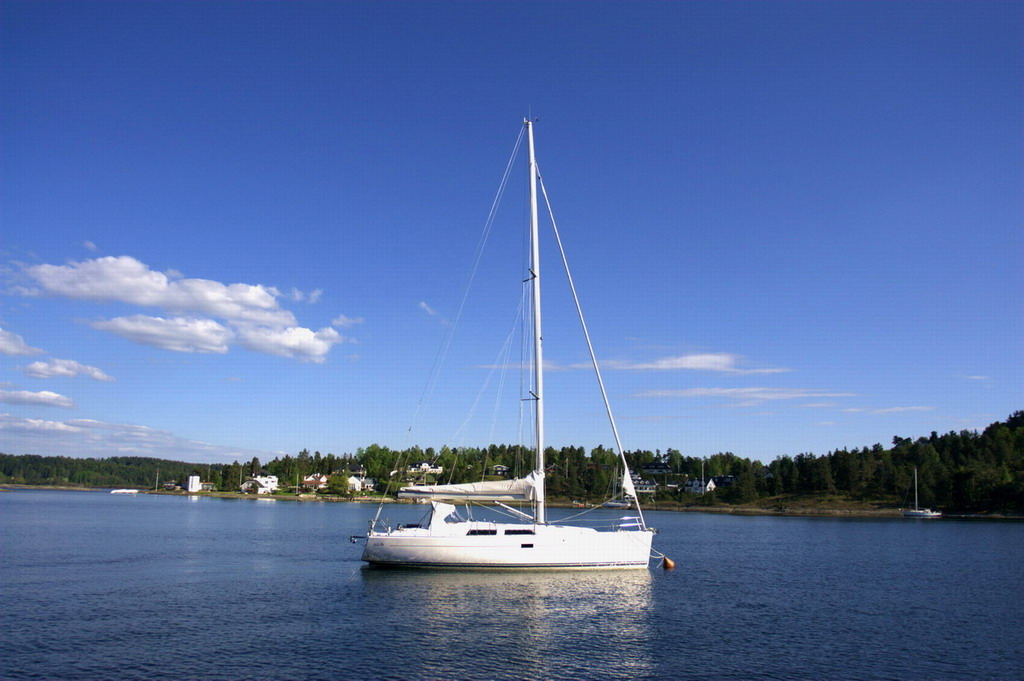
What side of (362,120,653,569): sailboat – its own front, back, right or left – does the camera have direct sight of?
right
